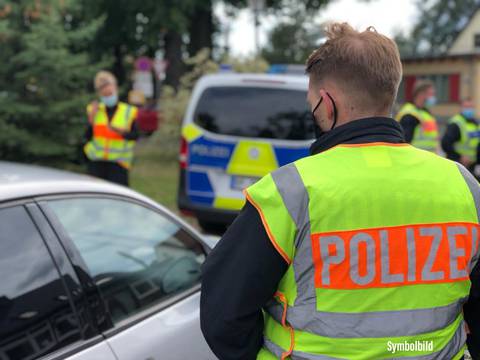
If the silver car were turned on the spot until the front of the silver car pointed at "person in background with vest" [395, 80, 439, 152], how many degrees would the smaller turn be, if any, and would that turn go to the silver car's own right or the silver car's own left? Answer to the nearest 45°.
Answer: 0° — it already faces them

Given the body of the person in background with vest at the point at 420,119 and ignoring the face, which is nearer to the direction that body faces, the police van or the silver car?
the silver car

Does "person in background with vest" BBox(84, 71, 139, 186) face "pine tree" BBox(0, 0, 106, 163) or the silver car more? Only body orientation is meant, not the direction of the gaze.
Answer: the silver car

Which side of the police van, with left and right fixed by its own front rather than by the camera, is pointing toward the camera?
back

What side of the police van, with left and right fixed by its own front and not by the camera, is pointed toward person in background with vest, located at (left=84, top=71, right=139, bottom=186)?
left

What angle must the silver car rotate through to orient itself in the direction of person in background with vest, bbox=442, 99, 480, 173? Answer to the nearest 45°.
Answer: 0° — it already faces them

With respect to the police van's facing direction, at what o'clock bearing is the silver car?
The silver car is roughly at 6 o'clock from the police van.

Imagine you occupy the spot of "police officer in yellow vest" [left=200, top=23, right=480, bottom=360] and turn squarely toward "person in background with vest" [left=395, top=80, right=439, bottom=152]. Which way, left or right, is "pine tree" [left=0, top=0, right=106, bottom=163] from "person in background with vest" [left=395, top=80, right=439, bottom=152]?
left
